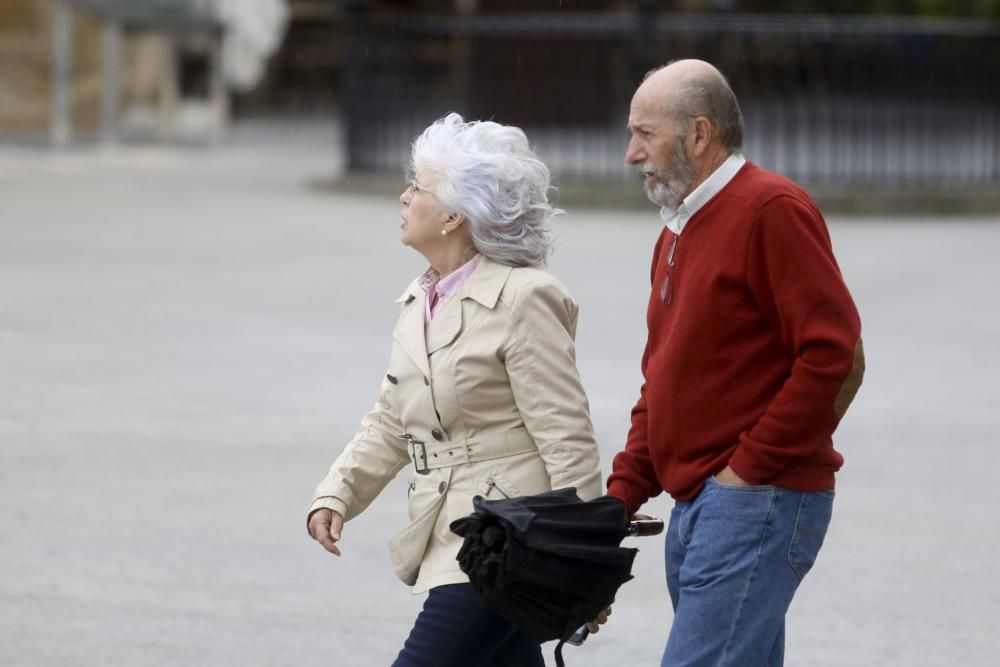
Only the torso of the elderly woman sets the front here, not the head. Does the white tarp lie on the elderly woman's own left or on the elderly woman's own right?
on the elderly woman's own right

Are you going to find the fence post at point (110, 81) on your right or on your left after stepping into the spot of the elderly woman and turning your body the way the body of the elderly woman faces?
on your right

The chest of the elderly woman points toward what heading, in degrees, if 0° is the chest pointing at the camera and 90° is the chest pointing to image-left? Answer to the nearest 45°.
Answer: approximately 45°

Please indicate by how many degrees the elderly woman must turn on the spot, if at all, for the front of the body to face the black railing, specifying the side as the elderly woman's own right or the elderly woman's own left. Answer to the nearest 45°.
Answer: approximately 135° to the elderly woman's own right

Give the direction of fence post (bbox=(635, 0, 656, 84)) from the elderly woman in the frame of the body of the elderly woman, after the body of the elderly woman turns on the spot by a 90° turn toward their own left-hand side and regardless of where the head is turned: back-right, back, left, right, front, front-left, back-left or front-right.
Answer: back-left

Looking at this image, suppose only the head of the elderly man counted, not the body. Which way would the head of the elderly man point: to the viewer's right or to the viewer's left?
to the viewer's left

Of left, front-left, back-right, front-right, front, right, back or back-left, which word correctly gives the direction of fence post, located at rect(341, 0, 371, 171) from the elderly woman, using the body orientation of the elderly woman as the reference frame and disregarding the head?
back-right
